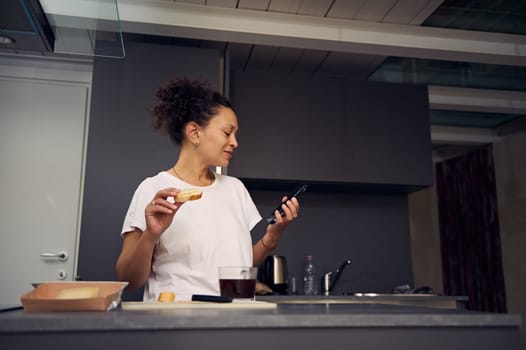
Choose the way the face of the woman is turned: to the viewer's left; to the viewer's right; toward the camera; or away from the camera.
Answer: to the viewer's right

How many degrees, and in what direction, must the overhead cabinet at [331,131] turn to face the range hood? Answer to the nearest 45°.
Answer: approximately 45° to its right

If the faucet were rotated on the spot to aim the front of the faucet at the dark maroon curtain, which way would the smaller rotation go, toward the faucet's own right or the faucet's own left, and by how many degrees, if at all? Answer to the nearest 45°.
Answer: approximately 45° to the faucet's own left

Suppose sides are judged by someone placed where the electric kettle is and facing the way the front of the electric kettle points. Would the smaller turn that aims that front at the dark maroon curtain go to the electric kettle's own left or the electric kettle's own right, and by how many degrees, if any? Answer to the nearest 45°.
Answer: approximately 45° to the electric kettle's own left

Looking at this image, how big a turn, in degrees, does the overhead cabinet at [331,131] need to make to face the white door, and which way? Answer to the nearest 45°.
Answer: approximately 90° to its right

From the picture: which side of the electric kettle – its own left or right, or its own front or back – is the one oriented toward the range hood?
right

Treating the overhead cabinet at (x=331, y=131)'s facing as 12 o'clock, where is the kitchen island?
The kitchen island is roughly at 12 o'clock from the overhead cabinet.

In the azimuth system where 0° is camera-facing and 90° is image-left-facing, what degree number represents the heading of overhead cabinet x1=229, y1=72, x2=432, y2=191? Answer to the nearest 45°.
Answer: approximately 0°
